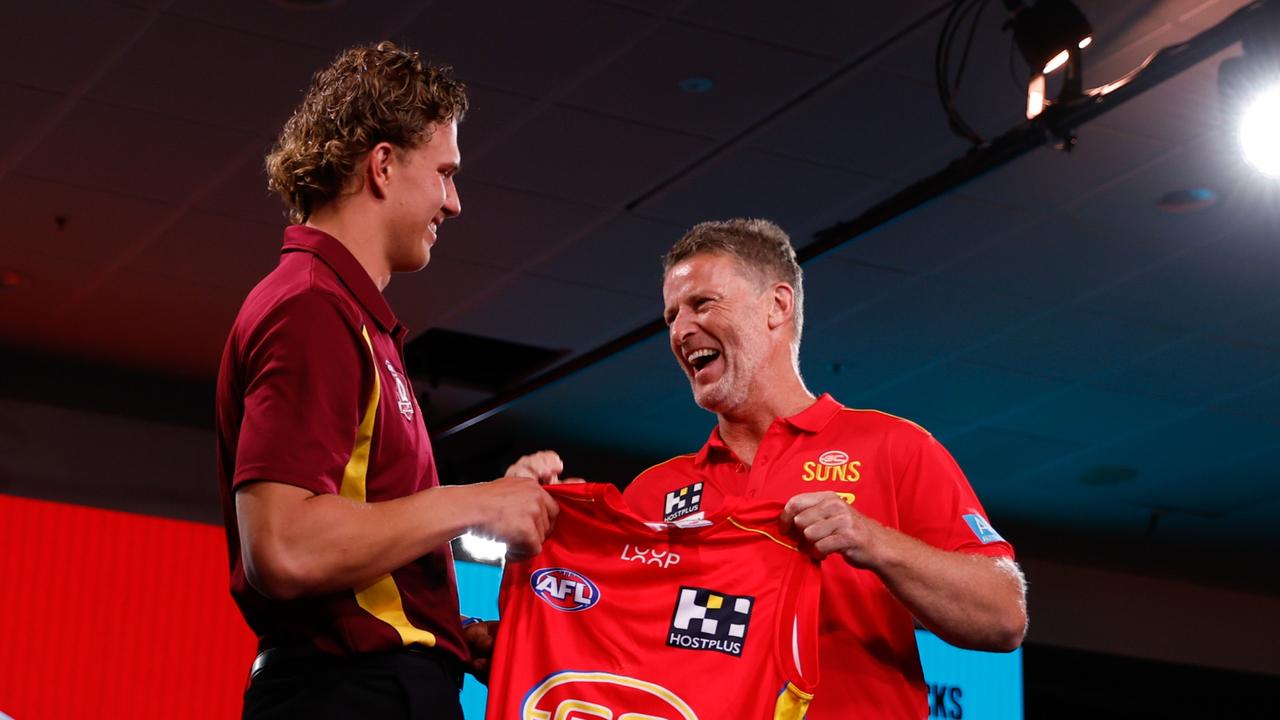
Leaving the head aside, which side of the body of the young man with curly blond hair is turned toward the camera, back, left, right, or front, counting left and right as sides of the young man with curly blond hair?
right

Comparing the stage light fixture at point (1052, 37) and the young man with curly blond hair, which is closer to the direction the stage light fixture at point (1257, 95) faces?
the young man with curly blond hair

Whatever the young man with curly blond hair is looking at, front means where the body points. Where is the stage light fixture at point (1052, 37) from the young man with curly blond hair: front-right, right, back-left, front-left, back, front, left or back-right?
front-left

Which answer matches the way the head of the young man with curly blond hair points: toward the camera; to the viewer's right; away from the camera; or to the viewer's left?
to the viewer's right

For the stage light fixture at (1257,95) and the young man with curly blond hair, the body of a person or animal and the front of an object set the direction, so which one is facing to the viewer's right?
the young man with curly blond hair

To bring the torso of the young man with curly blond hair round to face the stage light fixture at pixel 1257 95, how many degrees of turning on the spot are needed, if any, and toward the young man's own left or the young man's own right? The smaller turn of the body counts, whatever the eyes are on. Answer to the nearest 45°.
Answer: approximately 45° to the young man's own left

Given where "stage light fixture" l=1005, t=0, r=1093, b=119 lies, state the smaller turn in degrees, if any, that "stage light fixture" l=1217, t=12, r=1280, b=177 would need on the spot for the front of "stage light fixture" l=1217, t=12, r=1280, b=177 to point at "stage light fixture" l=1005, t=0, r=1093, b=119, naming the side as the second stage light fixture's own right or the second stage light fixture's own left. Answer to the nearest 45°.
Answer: approximately 45° to the second stage light fixture's own right

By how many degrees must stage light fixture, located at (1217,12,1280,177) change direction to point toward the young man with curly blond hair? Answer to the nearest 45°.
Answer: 0° — it already faces them

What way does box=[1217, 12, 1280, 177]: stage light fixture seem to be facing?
toward the camera
